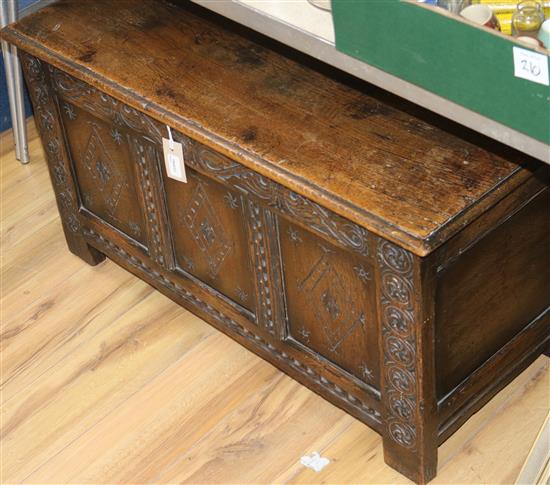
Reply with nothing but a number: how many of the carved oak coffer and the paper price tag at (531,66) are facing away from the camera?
0

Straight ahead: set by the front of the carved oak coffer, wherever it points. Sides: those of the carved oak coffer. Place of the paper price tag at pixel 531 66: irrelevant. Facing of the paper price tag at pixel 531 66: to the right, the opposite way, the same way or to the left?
the same way

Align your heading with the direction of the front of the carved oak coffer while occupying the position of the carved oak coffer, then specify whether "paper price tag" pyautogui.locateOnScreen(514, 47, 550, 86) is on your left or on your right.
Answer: on your left

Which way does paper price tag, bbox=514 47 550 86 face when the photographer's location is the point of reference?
facing the viewer and to the left of the viewer

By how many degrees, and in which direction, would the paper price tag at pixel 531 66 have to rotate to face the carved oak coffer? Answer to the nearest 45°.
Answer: approximately 90° to its right
